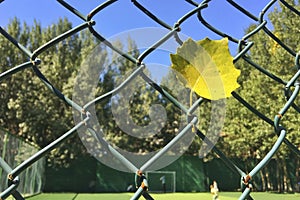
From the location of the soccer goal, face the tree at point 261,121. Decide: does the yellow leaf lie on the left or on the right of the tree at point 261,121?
right

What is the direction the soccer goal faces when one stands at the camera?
facing the viewer

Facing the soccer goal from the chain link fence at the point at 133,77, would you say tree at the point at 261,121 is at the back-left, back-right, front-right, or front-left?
front-right

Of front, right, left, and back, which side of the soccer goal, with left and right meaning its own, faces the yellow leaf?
front

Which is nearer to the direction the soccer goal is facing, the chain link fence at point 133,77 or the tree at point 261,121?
the chain link fence

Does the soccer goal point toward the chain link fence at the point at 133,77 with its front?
yes
